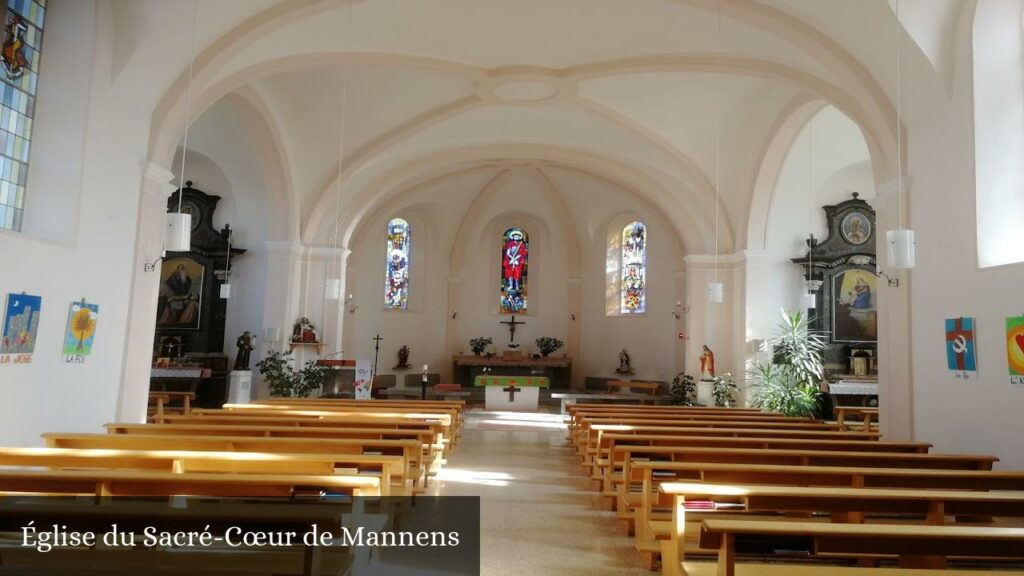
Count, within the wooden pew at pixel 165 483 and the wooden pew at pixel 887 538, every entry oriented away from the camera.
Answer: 2

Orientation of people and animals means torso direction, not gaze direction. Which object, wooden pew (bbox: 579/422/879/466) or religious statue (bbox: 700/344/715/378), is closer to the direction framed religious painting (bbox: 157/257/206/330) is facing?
the wooden pew

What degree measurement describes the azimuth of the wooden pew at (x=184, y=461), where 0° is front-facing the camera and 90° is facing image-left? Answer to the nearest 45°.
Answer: approximately 180°

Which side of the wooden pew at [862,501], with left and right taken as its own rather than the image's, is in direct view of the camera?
back

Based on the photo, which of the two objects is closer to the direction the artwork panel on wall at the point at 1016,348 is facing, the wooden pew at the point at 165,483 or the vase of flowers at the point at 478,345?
the wooden pew

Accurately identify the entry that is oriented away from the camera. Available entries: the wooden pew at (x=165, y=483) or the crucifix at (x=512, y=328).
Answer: the wooden pew

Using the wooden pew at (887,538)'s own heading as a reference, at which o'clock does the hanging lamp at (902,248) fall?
The hanging lamp is roughly at 12 o'clock from the wooden pew.

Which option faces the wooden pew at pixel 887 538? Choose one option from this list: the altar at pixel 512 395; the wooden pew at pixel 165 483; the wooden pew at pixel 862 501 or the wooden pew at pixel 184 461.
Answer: the altar

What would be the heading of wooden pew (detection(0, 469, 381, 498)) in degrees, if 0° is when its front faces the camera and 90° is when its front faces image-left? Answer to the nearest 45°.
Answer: approximately 180°

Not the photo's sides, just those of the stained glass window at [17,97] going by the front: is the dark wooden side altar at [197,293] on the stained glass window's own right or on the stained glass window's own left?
on the stained glass window's own left

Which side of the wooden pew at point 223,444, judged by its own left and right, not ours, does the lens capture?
back

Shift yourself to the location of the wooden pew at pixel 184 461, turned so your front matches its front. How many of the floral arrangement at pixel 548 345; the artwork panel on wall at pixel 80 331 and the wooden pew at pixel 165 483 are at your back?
1

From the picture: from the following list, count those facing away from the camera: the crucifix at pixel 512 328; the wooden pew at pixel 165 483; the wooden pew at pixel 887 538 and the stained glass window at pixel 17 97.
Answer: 2
